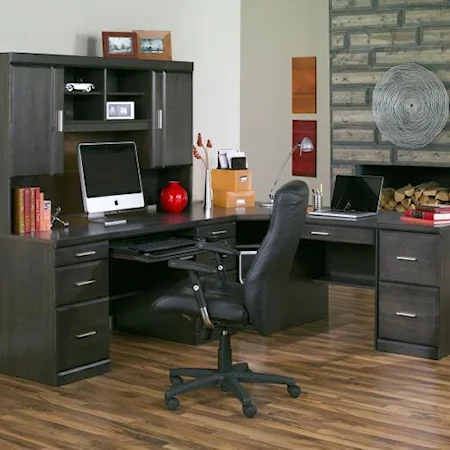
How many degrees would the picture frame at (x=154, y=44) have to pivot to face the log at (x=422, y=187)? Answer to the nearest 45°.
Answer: approximately 135° to its left

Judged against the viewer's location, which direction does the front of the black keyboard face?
facing the viewer and to the right of the viewer

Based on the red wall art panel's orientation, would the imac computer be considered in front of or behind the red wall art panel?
in front

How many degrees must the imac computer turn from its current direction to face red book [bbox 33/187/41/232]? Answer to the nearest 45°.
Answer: approximately 90° to its right

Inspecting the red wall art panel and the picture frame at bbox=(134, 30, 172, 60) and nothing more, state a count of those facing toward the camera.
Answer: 2

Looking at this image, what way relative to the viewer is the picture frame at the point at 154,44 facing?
toward the camera

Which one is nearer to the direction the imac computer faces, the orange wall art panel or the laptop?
the laptop

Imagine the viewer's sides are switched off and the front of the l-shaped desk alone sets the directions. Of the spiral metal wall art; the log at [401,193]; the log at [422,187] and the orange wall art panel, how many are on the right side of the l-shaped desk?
0

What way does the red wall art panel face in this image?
toward the camera

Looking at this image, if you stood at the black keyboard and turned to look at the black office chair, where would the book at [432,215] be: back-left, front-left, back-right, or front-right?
front-left

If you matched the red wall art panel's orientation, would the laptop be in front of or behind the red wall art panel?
in front

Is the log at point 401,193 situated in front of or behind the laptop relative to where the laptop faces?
behind

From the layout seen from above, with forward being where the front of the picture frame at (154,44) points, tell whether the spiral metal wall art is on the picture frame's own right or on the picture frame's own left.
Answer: on the picture frame's own left

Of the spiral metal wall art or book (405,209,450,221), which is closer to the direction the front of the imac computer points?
the book

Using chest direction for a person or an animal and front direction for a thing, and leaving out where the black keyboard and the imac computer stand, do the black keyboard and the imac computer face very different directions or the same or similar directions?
same or similar directions

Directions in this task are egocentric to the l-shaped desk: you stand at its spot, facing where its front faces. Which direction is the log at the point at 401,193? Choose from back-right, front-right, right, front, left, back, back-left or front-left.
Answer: left
